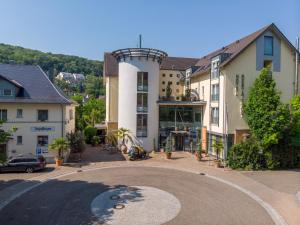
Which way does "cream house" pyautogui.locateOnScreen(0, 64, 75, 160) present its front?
toward the camera

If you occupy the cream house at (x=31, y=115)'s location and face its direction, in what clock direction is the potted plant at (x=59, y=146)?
The potted plant is roughly at 10 o'clock from the cream house.

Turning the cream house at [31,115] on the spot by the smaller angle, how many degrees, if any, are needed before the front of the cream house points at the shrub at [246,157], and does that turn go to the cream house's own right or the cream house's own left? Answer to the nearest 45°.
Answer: approximately 45° to the cream house's own left

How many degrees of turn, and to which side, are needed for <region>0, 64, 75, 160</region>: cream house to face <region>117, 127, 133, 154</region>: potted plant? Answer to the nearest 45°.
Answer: approximately 90° to its left

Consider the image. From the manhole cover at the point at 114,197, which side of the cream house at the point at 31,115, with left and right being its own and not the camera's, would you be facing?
front

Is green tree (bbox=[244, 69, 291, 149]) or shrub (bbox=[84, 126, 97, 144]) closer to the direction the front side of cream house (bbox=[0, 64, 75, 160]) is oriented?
the green tree

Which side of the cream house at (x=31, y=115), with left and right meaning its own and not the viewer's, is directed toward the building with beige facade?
left

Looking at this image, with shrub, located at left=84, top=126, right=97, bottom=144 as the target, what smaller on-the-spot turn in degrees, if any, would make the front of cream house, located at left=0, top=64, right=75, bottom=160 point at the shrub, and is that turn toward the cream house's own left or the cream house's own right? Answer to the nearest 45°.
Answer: approximately 135° to the cream house's own left

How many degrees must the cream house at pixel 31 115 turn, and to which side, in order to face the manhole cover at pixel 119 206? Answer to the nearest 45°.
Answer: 0° — it already faces it

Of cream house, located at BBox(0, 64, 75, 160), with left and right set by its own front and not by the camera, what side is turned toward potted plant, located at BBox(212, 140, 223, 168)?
left
